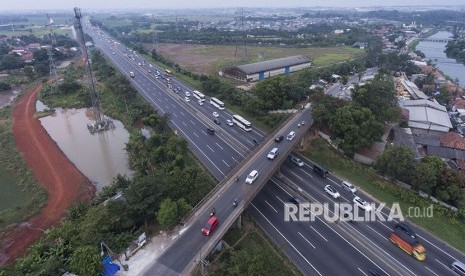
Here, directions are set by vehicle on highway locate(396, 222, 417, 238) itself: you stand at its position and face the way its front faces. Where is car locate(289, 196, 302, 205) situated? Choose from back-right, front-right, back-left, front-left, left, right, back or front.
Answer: back-right

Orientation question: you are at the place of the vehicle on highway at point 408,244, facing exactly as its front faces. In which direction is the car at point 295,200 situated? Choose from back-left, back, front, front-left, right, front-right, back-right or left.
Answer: back-right

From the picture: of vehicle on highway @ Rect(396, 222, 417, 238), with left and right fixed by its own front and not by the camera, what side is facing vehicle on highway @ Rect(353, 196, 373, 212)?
back

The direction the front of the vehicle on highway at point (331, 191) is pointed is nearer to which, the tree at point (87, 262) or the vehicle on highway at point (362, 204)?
the vehicle on highway

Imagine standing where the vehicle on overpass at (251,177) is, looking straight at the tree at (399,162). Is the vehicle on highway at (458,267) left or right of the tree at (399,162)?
right

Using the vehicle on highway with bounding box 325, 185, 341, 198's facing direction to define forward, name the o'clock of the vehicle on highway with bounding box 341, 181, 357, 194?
the vehicle on highway with bounding box 341, 181, 357, 194 is roughly at 9 o'clock from the vehicle on highway with bounding box 325, 185, 341, 198.

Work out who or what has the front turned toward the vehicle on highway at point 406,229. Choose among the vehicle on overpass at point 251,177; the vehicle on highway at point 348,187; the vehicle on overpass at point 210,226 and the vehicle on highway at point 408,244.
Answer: the vehicle on highway at point 348,187

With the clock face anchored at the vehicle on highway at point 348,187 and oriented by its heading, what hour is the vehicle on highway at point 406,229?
the vehicle on highway at point 406,229 is roughly at 12 o'clock from the vehicle on highway at point 348,187.

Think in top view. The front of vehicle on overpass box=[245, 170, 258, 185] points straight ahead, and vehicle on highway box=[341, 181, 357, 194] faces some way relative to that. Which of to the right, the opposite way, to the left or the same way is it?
to the left

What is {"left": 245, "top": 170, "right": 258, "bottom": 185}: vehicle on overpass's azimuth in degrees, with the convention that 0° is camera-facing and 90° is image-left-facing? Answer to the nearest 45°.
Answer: approximately 45°

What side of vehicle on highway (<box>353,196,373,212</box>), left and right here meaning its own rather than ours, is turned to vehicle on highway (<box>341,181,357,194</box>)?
back

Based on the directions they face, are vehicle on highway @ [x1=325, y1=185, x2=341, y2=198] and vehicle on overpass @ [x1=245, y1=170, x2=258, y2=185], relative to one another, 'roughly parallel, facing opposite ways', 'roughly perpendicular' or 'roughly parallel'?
roughly perpendicular
